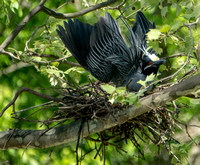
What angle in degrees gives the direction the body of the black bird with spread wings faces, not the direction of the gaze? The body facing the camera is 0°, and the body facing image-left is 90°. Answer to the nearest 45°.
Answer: approximately 270°

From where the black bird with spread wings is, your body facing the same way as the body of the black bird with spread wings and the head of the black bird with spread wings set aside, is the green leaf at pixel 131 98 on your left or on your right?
on your right
